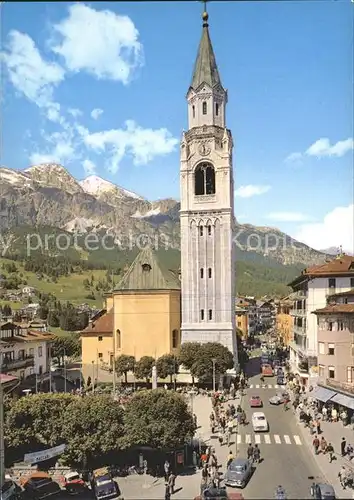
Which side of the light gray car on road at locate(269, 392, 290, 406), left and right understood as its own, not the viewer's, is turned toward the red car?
front

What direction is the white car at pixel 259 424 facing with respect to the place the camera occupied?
facing the viewer

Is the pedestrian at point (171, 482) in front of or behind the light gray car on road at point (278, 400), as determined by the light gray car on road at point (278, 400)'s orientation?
in front

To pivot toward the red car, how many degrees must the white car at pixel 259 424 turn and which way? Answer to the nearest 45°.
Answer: approximately 180°

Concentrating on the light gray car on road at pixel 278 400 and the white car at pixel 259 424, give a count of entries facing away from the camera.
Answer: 0

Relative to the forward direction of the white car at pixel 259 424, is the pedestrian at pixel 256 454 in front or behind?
in front

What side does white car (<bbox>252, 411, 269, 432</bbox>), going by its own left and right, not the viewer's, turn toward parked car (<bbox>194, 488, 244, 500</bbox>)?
front

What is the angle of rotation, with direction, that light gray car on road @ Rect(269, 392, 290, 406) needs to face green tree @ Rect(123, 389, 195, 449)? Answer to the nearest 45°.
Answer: approximately 45° to its left

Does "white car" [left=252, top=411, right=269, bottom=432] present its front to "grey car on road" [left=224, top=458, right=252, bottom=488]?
yes

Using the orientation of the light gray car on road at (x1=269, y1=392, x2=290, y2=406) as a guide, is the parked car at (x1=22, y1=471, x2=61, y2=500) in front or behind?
in front
